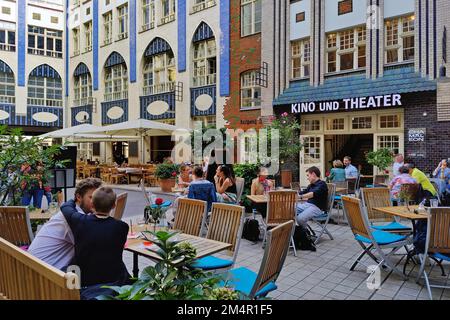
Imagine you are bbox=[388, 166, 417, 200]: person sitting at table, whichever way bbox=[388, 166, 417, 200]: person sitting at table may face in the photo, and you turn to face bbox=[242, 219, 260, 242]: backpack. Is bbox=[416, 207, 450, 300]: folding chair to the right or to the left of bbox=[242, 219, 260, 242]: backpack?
left

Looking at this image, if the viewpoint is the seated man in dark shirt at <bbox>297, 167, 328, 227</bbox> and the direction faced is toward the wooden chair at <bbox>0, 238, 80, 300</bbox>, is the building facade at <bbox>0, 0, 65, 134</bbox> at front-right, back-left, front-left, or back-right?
back-right

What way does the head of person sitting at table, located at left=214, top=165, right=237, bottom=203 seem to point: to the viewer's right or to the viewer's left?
to the viewer's left

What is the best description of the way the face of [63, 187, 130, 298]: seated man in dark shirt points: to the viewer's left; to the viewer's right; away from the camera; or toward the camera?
away from the camera

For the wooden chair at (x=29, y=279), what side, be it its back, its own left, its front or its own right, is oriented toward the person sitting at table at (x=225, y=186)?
front

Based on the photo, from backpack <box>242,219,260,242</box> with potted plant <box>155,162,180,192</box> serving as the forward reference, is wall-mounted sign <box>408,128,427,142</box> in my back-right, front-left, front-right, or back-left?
front-right

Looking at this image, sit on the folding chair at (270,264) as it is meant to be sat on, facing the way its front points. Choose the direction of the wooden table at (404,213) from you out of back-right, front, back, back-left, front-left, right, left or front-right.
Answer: right

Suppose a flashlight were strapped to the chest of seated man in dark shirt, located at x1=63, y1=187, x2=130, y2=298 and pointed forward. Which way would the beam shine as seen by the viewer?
away from the camera

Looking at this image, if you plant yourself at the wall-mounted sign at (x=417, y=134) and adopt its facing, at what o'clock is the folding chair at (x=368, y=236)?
The folding chair is roughly at 12 o'clock from the wall-mounted sign.

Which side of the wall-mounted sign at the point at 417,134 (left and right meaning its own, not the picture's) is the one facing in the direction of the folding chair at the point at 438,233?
front

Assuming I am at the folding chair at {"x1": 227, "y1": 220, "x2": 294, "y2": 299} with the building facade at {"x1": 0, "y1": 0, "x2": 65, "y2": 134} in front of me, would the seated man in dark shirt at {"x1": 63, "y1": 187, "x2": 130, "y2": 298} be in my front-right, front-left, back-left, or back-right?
front-left

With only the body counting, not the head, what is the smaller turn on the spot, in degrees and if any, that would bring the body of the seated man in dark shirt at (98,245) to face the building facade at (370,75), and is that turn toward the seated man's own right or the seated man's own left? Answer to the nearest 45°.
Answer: approximately 45° to the seated man's own right

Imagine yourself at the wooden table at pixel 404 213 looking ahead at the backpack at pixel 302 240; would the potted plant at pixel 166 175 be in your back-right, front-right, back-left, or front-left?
front-right

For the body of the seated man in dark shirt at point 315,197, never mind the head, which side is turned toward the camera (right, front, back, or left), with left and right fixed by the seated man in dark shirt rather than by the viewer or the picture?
left

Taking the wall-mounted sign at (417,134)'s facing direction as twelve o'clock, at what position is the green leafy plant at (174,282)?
The green leafy plant is roughly at 12 o'clock from the wall-mounted sign.
